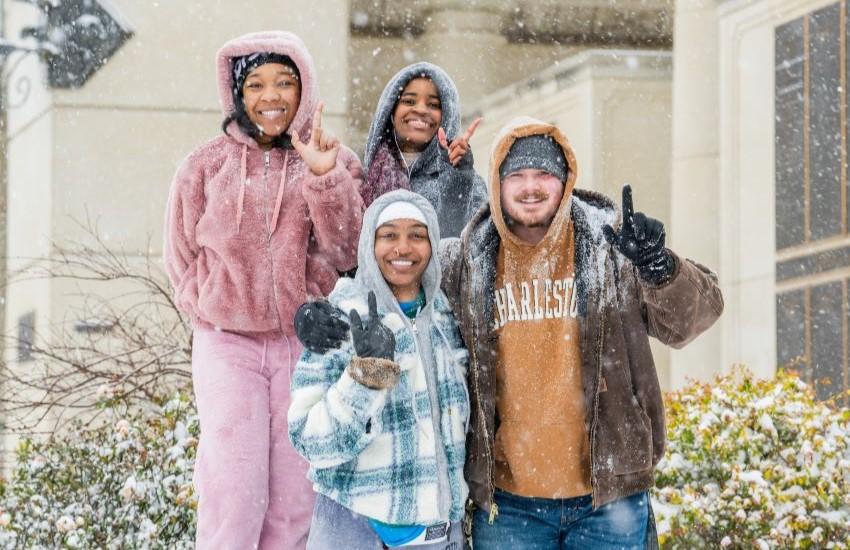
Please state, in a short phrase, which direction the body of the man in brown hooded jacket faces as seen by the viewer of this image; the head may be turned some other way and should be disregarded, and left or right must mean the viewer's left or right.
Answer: facing the viewer

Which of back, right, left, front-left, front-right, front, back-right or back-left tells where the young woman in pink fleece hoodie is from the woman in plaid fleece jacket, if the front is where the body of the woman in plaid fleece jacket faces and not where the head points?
back

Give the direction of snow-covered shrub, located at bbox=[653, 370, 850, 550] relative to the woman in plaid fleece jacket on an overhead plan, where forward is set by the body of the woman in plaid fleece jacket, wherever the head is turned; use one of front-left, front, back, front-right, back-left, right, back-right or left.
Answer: left

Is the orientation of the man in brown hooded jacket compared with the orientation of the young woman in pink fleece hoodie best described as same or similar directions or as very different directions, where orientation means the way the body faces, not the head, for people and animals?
same or similar directions

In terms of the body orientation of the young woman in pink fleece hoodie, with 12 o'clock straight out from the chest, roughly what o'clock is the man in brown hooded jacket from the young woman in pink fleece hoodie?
The man in brown hooded jacket is roughly at 10 o'clock from the young woman in pink fleece hoodie.

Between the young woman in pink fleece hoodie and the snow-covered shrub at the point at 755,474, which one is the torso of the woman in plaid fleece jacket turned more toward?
the snow-covered shrub

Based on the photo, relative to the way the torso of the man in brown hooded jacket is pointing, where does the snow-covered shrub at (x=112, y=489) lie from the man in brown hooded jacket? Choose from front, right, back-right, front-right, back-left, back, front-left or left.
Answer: back-right

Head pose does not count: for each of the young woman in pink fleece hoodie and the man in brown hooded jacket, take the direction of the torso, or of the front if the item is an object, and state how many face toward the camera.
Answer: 2

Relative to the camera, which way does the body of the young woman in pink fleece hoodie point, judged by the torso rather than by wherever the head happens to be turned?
toward the camera
